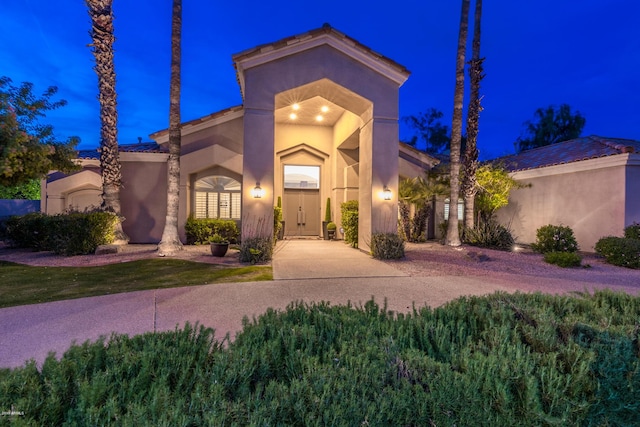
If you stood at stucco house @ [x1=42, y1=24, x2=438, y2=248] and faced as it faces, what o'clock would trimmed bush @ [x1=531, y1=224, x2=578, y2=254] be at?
The trimmed bush is roughly at 10 o'clock from the stucco house.

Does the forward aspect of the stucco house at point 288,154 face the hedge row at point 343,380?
yes

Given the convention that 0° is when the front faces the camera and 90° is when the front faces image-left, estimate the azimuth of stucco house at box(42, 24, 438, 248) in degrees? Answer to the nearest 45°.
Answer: approximately 0°

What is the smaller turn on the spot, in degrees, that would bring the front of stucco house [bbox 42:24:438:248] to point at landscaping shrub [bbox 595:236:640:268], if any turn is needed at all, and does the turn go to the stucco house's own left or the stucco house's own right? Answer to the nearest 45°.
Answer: approximately 45° to the stucco house's own left

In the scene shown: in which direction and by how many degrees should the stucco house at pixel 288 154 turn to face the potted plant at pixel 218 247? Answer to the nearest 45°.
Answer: approximately 45° to its right

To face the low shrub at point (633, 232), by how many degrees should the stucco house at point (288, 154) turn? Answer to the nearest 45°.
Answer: approximately 45° to its left

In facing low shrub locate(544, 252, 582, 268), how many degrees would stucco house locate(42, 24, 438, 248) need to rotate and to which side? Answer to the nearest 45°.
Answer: approximately 45° to its left
